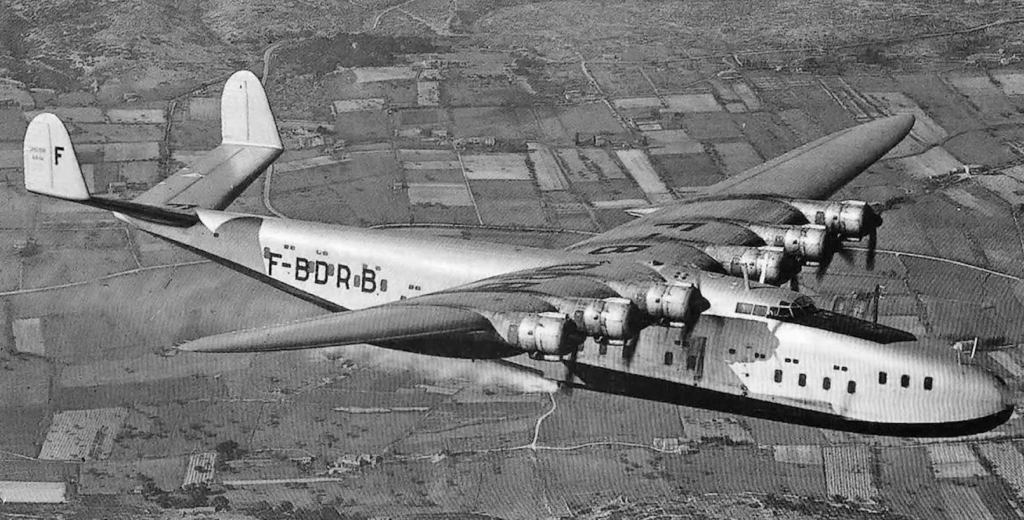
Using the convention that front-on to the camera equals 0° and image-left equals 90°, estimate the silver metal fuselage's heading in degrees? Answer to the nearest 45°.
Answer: approximately 315°
